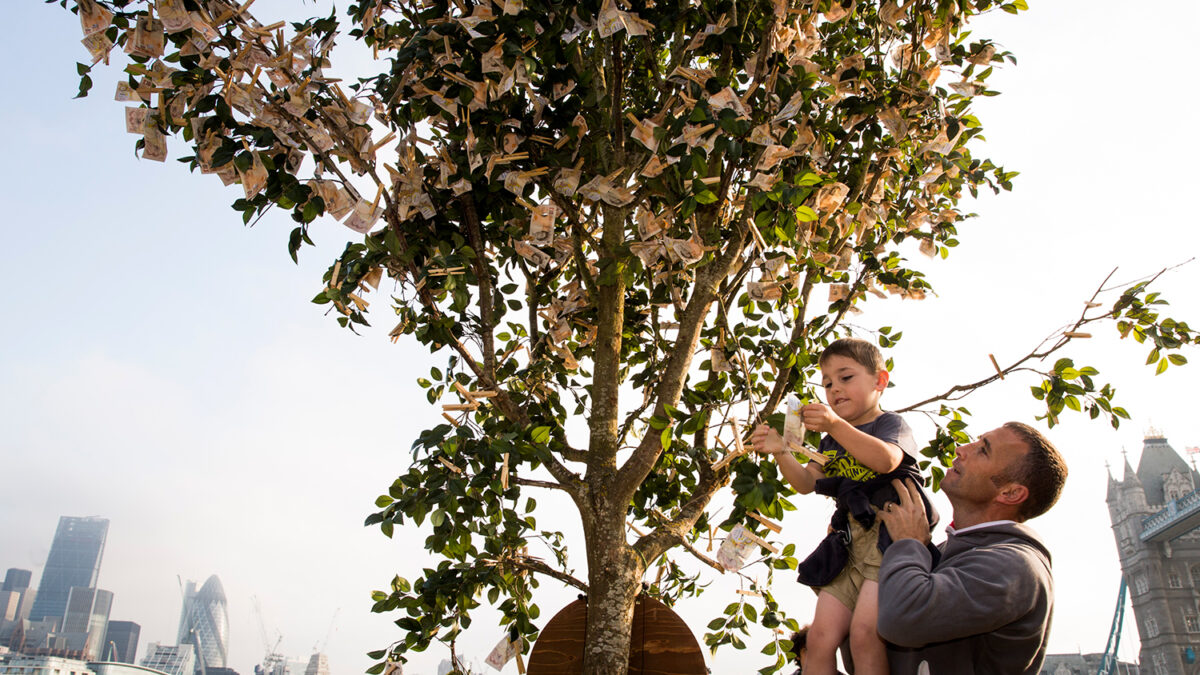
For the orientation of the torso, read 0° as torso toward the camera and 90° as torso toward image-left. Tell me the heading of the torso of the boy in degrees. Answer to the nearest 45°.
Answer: approximately 45°

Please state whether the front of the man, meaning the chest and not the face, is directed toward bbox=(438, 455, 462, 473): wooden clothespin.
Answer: yes

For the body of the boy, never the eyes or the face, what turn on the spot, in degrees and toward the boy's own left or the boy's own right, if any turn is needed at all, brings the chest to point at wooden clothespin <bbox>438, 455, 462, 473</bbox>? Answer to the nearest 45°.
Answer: approximately 45° to the boy's own right

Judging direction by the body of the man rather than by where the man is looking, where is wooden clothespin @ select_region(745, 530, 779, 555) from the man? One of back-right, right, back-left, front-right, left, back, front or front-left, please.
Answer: front-right

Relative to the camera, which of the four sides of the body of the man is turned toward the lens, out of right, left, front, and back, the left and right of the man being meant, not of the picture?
left

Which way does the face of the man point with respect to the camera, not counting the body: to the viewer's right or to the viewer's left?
to the viewer's left
